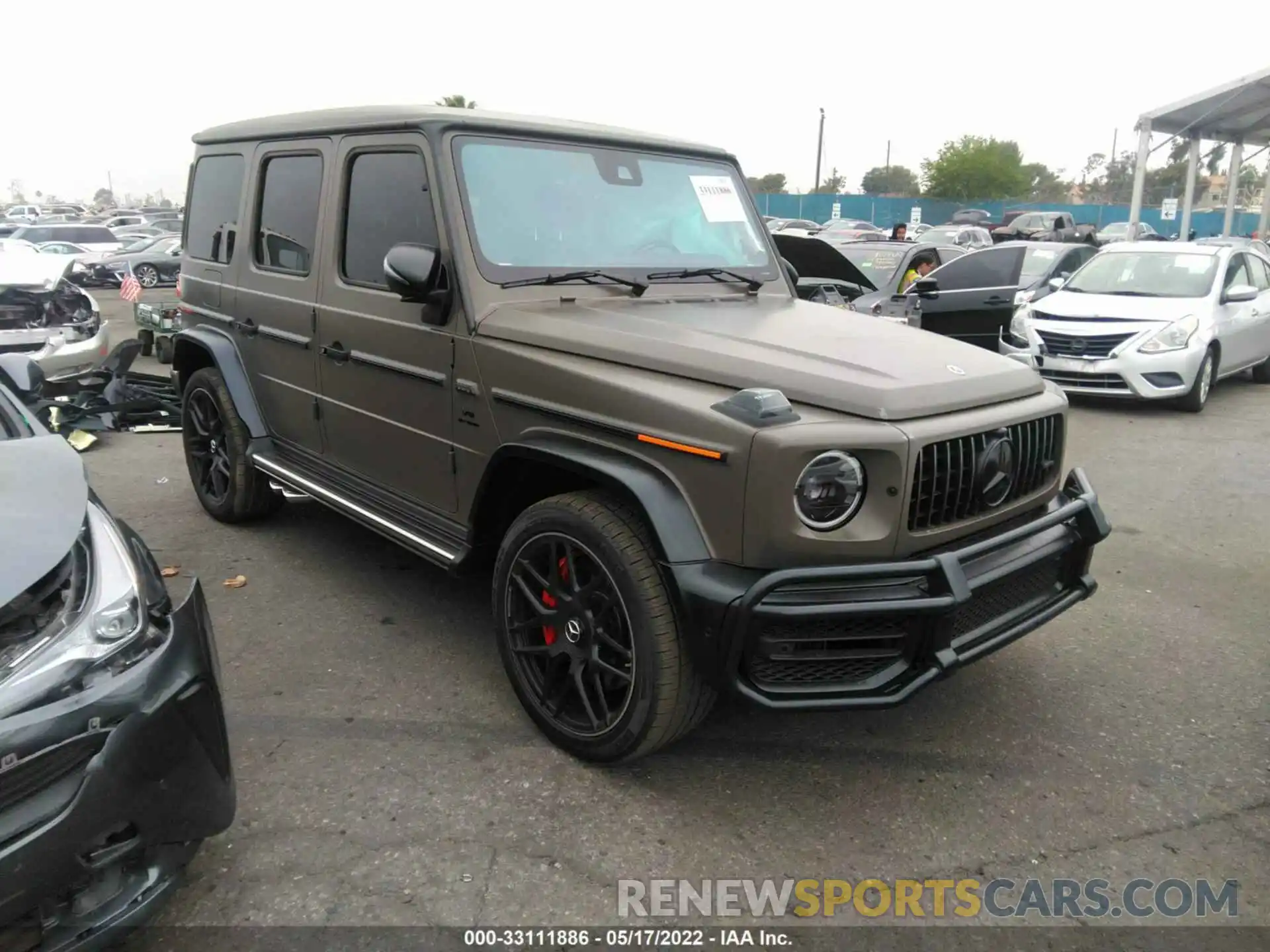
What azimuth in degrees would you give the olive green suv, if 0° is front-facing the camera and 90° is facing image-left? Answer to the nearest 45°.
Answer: approximately 315°

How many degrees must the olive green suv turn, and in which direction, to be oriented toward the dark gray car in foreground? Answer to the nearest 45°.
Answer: approximately 90° to its right

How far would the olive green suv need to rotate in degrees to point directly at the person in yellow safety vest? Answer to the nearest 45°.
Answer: approximately 135° to its left

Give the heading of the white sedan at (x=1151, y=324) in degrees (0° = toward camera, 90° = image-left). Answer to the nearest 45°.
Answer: approximately 45°

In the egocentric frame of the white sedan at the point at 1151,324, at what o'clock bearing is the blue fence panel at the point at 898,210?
The blue fence panel is roughly at 4 o'clock from the white sedan.

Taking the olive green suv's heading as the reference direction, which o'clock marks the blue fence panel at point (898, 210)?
The blue fence panel is roughly at 8 o'clock from the olive green suv.

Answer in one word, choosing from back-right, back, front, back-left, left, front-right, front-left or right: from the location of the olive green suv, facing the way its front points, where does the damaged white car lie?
back

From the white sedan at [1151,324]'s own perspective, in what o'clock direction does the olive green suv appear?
The olive green suv is roughly at 11 o'clock from the white sedan.

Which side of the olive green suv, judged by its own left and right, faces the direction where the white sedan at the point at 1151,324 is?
left

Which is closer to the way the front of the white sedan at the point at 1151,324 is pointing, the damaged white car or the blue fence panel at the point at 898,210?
the damaged white car
